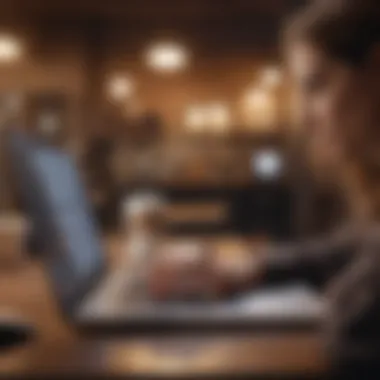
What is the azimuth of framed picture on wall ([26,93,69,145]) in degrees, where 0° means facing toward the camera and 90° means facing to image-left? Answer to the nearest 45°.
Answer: approximately 0°

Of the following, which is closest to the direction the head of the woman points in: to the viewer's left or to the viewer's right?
to the viewer's left
